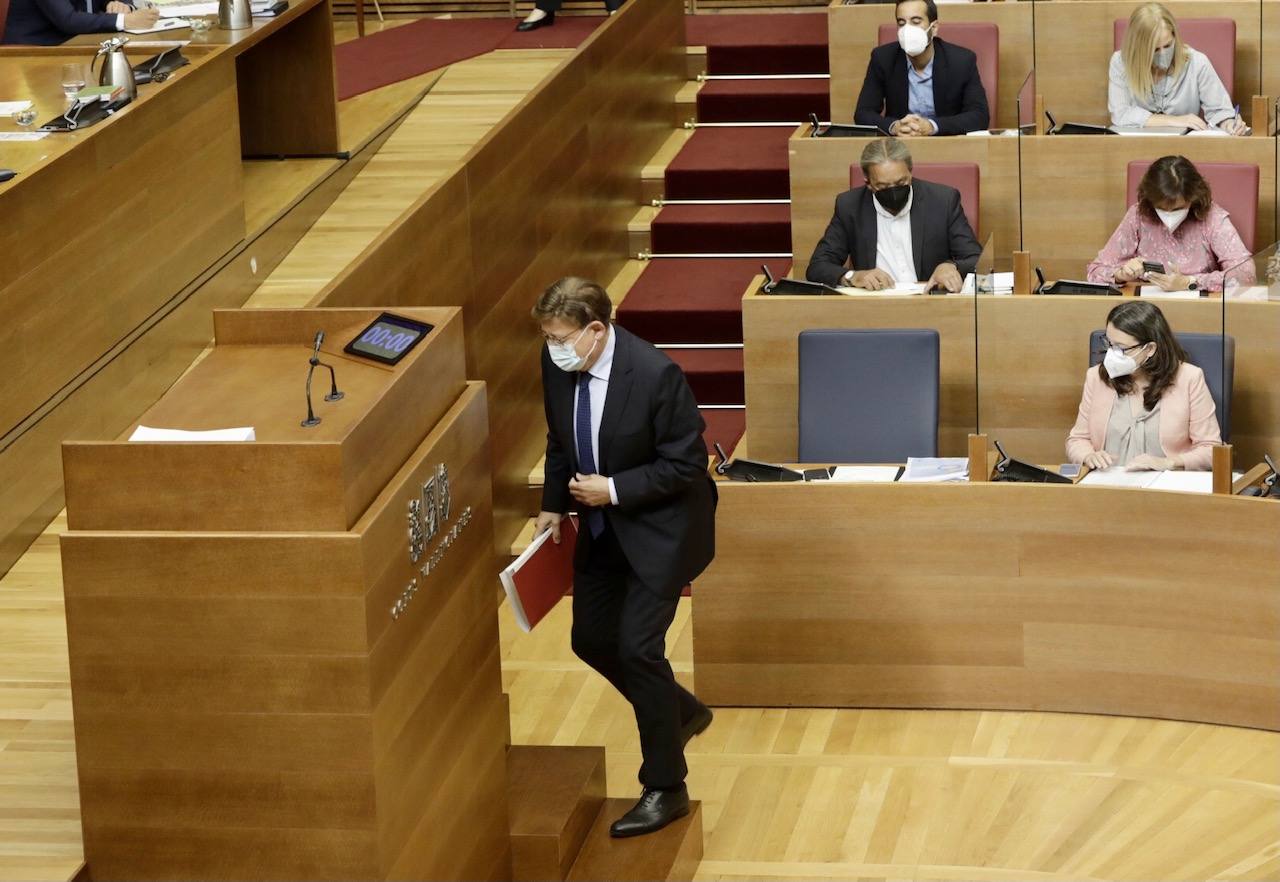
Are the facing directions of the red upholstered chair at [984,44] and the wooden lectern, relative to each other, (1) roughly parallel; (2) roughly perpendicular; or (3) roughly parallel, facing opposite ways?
roughly perpendicular

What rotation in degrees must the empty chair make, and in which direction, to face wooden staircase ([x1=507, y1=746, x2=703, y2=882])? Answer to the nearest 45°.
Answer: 0° — it already faces it

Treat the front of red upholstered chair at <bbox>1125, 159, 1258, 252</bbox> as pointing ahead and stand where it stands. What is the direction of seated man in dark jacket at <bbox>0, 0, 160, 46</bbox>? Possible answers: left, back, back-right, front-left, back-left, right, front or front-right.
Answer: right

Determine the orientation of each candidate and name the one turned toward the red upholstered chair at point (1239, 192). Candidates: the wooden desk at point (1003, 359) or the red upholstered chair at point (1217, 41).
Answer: the red upholstered chair at point (1217, 41)

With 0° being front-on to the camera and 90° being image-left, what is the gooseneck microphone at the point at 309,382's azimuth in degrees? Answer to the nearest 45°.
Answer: approximately 90°

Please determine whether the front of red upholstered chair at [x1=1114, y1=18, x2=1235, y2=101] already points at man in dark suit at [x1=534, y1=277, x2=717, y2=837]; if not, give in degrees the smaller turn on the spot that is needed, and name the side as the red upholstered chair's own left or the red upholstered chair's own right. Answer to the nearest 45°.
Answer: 0° — it already faces them

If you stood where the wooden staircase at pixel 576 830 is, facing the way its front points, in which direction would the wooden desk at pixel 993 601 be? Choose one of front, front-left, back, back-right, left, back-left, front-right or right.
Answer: front-left

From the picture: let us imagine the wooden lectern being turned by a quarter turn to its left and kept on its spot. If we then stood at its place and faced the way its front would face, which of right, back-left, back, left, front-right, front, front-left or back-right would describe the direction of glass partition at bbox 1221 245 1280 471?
front-right

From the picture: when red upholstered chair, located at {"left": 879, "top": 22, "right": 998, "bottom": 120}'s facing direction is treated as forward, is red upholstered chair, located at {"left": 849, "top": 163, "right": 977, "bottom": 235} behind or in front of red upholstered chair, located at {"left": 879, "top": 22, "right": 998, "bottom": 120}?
in front

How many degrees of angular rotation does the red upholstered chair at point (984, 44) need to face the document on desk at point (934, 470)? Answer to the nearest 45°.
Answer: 0° — it already faces it
